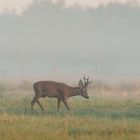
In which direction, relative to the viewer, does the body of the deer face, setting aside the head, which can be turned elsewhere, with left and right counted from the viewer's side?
facing to the right of the viewer
